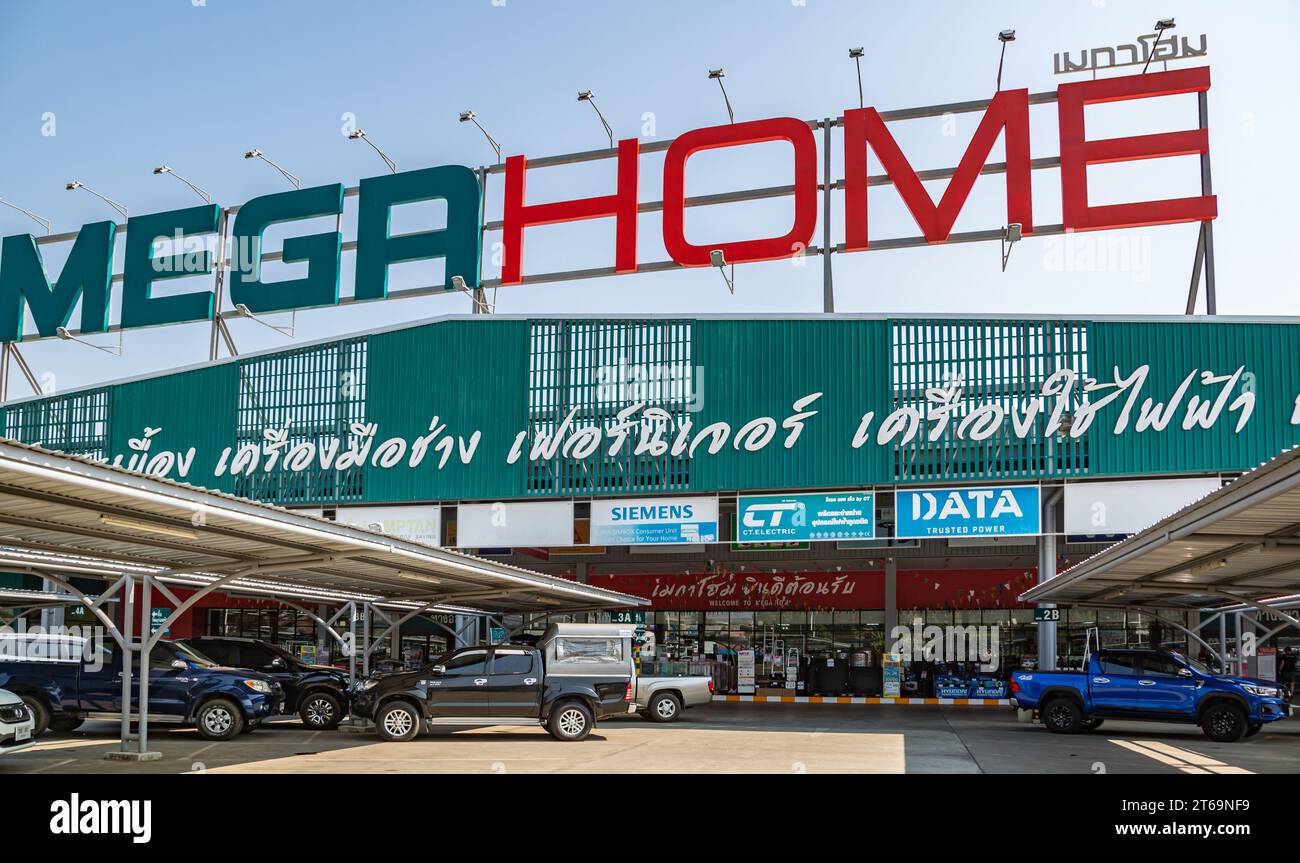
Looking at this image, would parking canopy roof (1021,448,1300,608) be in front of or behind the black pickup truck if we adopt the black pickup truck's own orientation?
behind

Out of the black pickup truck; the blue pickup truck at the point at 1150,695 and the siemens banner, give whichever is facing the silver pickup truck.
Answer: the siemens banner

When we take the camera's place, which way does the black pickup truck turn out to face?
facing to the left of the viewer

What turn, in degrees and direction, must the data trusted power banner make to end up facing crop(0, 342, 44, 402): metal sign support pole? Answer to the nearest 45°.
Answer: approximately 90° to its right

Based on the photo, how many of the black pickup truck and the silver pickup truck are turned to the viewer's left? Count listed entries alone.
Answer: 2

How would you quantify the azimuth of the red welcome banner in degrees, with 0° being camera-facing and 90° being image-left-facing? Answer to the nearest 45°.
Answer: approximately 0°

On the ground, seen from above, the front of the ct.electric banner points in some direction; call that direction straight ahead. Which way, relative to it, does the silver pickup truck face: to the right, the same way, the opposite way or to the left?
to the right

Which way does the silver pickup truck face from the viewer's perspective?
to the viewer's left

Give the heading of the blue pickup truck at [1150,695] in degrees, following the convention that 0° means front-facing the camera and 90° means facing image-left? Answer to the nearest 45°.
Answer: approximately 270°

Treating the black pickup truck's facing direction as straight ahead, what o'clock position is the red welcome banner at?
The red welcome banner is roughly at 4 o'clock from the black pickup truck.

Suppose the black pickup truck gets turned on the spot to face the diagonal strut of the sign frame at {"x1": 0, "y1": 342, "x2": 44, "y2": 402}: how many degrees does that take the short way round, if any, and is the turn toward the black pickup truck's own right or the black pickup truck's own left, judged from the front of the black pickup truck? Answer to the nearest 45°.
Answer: approximately 45° to the black pickup truck's own right

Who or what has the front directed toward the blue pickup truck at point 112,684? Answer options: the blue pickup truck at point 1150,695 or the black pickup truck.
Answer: the black pickup truck

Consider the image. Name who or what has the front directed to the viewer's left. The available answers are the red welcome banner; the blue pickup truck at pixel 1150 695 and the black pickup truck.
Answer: the black pickup truck
